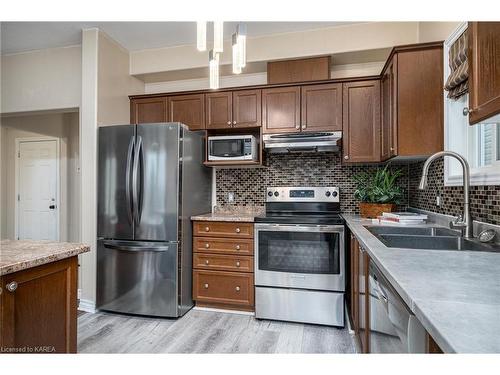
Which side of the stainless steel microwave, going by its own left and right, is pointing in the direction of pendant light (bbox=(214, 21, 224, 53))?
front

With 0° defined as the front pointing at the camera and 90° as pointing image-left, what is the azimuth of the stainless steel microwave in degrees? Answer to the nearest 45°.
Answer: approximately 0°

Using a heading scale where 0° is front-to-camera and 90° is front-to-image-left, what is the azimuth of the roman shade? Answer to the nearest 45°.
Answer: approximately 45°

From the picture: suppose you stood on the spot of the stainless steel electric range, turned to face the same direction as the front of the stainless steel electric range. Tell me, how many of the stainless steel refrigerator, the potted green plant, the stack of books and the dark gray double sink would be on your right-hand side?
1

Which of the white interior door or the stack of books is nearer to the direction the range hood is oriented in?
the stack of books

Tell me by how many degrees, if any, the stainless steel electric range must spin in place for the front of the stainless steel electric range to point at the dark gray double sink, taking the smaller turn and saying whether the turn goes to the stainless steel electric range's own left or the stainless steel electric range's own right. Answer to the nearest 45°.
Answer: approximately 45° to the stainless steel electric range's own left

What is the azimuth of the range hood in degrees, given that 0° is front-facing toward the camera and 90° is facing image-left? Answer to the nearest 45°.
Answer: approximately 0°

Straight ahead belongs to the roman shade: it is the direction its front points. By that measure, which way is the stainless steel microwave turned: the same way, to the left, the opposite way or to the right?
to the left

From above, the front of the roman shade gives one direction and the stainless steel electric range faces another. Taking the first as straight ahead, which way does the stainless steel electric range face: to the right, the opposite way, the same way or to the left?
to the left

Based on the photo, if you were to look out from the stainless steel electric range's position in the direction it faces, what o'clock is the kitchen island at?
The kitchen island is roughly at 1 o'clock from the stainless steel electric range.
